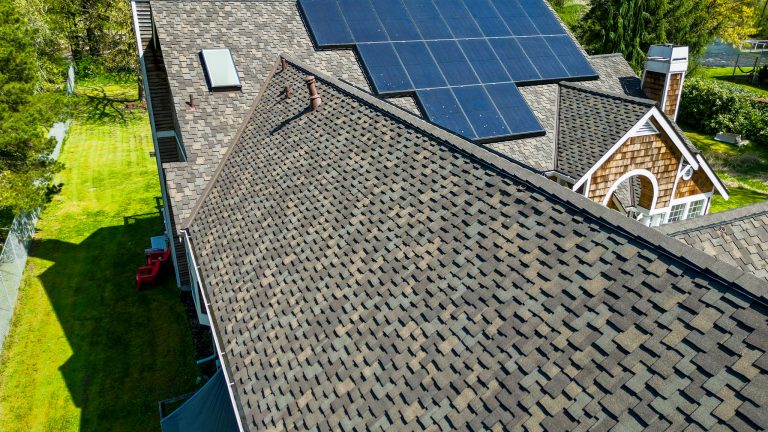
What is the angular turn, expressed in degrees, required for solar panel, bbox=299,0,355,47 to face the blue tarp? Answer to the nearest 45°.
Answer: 0° — it already faces it

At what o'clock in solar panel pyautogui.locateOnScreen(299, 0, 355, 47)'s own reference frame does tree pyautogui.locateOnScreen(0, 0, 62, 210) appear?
The tree is roughly at 3 o'clock from the solar panel.

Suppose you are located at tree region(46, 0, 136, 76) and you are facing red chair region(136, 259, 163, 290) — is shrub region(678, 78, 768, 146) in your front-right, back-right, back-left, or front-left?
front-left

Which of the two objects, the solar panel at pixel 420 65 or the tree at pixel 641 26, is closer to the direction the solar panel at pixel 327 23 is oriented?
the solar panel

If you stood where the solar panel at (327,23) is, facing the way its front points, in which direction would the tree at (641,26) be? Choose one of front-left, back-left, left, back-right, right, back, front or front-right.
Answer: back-left

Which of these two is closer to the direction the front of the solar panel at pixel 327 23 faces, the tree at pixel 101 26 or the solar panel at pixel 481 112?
the solar panel

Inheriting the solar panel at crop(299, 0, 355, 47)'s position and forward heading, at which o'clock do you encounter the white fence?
The white fence is roughly at 3 o'clock from the solar panel.

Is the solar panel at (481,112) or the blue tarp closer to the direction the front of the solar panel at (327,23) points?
the blue tarp

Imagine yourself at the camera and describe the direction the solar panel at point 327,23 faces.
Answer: facing the viewer

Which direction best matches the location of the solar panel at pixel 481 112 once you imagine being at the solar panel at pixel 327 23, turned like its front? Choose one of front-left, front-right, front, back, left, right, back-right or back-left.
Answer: front-left

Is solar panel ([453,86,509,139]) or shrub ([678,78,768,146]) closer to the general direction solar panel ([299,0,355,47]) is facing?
the solar panel

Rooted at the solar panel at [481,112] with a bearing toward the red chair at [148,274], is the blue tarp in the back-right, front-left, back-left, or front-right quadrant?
front-left

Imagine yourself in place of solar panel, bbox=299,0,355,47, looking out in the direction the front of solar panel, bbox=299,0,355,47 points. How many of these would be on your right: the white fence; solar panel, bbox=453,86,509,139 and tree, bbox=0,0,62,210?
2

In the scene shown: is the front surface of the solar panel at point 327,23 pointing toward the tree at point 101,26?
no

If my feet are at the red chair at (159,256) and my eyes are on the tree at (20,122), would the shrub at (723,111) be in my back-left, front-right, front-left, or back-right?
back-right

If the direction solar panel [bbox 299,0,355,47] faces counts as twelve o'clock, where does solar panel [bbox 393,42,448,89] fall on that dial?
solar panel [bbox 393,42,448,89] is roughly at 10 o'clock from solar panel [bbox 299,0,355,47].

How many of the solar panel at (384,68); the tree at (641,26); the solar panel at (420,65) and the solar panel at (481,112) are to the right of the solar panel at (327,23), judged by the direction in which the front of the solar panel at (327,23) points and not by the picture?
0
